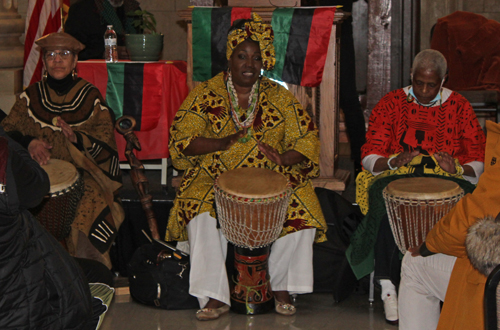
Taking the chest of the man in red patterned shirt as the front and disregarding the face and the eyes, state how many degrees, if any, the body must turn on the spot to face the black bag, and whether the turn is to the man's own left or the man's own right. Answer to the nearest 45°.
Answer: approximately 90° to the man's own right

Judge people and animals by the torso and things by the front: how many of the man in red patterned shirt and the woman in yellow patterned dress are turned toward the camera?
2

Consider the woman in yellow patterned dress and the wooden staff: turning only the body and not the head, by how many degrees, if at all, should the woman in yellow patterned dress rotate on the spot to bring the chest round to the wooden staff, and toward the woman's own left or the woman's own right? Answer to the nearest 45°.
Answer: approximately 135° to the woman's own right

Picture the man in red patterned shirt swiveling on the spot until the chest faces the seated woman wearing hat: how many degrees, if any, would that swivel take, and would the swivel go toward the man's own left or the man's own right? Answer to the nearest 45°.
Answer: approximately 90° to the man's own right

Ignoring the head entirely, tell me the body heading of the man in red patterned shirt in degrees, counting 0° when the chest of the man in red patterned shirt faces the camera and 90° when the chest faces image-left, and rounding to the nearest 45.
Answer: approximately 0°

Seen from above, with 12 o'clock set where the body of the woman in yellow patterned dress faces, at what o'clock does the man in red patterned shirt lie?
The man in red patterned shirt is roughly at 9 o'clock from the woman in yellow patterned dress.

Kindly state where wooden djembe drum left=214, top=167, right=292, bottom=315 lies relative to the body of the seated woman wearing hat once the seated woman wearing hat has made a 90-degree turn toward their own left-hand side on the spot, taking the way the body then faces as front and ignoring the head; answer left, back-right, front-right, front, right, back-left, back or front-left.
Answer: front-right

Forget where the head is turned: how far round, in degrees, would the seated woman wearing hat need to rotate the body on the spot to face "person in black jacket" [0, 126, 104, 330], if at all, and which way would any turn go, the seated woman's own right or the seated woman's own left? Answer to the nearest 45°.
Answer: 0° — they already face them
